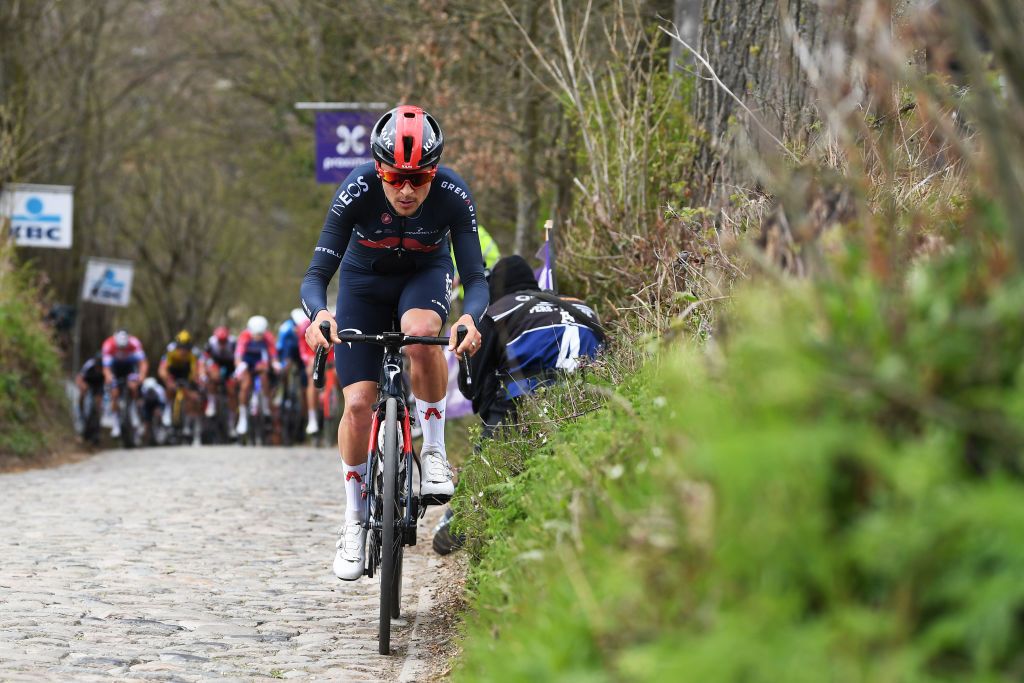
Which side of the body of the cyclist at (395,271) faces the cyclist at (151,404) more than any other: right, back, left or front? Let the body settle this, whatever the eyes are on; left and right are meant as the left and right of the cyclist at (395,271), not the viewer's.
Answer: back

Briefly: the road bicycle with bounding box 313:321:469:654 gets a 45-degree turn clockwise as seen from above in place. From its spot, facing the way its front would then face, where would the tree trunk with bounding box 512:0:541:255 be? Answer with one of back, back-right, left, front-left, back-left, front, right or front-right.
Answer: back-right

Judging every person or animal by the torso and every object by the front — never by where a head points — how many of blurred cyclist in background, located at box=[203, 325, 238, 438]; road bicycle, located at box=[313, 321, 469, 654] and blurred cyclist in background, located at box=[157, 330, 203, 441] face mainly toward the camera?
3

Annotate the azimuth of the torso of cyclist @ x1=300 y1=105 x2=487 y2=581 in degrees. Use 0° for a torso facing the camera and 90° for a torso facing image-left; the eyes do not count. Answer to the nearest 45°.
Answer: approximately 0°

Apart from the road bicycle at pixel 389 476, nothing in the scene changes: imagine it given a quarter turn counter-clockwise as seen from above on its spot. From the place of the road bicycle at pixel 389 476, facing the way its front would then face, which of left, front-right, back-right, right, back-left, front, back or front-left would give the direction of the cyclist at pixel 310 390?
left

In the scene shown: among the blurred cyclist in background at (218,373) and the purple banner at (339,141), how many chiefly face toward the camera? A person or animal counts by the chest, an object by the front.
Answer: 2

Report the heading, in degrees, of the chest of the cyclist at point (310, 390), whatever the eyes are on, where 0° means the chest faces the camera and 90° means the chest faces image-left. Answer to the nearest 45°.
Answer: approximately 0°

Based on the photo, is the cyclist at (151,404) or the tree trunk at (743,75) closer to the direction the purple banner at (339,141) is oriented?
the tree trunk

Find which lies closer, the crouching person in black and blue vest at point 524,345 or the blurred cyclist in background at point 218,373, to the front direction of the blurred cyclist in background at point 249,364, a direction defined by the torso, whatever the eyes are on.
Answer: the crouching person in black and blue vest
